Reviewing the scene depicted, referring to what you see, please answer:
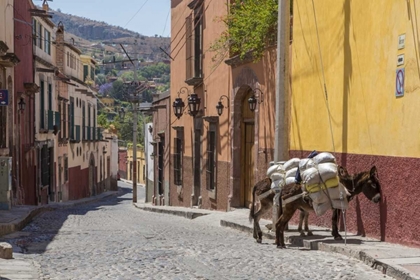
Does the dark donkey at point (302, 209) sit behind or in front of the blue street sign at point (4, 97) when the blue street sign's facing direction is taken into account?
in front

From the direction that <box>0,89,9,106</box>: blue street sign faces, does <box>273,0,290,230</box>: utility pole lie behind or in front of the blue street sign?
in front

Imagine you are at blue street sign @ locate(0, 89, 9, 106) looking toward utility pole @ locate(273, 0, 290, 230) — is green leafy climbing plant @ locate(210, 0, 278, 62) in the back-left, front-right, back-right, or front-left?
front-left

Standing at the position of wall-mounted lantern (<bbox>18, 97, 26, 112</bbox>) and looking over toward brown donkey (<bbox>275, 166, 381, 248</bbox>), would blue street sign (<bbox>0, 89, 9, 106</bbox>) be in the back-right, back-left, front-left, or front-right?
front-right

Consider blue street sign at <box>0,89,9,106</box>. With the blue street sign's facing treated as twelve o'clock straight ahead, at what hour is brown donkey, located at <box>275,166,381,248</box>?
The brown donkey is roughly at 11 o'clock from the blue street sign.
